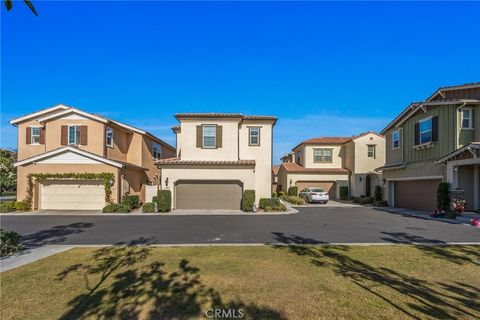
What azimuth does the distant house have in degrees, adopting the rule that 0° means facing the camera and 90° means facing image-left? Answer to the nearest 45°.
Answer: approximately 0°

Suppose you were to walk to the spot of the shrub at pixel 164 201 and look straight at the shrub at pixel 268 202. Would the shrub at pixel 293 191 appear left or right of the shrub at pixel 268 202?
left

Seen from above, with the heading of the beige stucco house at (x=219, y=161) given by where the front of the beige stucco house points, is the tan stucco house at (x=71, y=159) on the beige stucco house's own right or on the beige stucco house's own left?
on the beige stucco house's own right

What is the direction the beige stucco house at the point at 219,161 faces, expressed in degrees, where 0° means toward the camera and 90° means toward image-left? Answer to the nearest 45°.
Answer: approximately 0°

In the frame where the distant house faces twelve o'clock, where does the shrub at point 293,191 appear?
The shrub is roughly at 2 o'clock from the distant house.

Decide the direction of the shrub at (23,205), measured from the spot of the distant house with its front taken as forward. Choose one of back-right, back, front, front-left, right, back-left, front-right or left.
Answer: front-right
